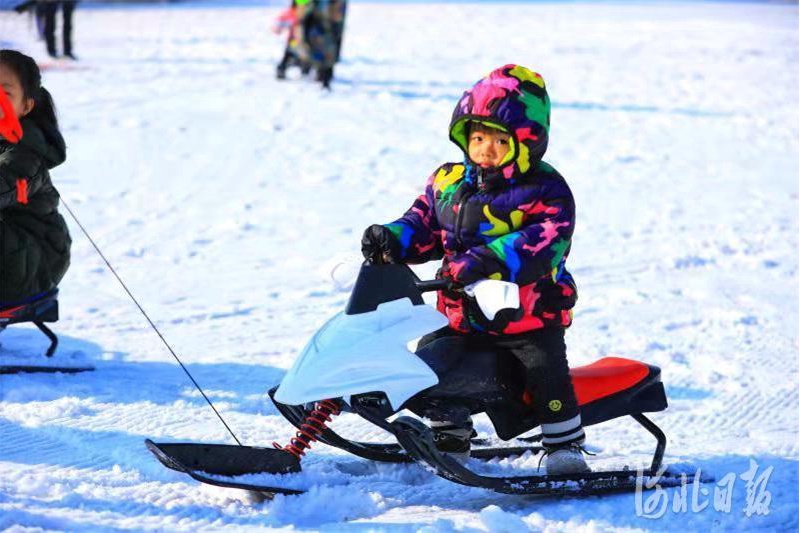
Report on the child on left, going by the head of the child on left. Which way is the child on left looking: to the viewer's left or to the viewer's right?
to the viewer's left

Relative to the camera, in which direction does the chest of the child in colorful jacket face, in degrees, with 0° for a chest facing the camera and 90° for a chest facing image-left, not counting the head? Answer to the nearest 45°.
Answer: approximately 45°

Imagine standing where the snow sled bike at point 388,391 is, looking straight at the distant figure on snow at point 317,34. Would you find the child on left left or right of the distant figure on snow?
left

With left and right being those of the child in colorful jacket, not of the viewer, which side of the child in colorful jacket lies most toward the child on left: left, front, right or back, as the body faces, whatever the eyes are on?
right

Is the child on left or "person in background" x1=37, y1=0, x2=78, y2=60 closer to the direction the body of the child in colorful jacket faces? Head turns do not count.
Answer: the child on left

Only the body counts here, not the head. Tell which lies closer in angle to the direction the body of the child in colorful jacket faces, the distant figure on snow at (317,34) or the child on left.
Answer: the child on left

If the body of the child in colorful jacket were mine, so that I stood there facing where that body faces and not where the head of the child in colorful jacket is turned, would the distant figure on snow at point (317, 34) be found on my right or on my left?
on my right

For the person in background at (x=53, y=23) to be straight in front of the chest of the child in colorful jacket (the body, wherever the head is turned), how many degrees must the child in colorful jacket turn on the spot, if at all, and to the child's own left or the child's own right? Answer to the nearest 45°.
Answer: approximately 90° to the child's own right
